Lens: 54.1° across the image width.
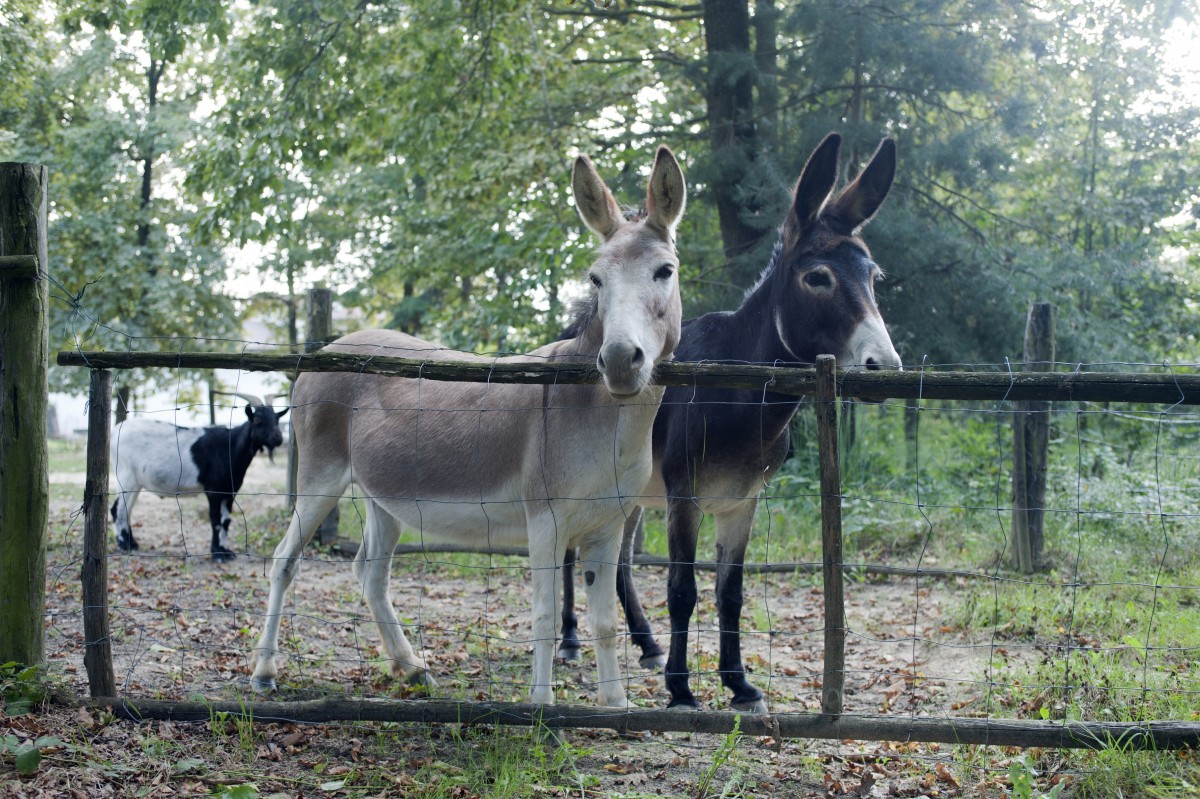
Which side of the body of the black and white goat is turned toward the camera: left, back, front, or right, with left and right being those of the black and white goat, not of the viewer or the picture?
right

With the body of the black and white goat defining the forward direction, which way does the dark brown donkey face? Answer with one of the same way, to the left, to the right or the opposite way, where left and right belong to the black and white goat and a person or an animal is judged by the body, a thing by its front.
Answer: to the right

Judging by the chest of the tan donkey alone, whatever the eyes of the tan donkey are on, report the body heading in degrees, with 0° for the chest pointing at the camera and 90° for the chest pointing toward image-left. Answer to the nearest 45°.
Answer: approximately 315°

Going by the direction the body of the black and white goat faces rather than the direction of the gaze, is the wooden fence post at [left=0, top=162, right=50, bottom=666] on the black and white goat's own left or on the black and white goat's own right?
on the black and white goat's own right

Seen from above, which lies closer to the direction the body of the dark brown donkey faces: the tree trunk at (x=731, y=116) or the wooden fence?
the wooden fence

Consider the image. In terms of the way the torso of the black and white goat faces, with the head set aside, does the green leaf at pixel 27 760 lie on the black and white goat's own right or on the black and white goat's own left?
on the black and white goat's own right

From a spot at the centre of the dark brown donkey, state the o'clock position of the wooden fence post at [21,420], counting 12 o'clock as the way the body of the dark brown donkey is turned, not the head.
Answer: The wooden fence post is roughly at 4 o'clock from the dark brown donkey.

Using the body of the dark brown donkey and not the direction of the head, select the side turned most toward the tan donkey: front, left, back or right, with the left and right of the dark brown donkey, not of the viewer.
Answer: right
